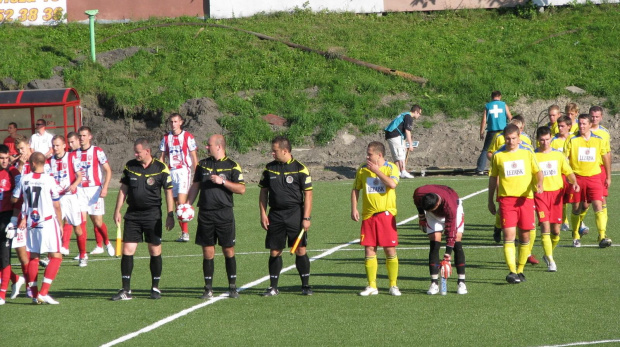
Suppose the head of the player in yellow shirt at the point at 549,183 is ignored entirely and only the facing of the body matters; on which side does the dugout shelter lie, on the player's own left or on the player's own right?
on the player's own right

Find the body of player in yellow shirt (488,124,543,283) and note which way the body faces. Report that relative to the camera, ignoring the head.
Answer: toward the camera

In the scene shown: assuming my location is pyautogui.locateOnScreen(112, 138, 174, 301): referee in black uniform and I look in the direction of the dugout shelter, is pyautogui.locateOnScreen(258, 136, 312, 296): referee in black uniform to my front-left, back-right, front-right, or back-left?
back-right

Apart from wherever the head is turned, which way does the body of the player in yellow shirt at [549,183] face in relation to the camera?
toward the camera

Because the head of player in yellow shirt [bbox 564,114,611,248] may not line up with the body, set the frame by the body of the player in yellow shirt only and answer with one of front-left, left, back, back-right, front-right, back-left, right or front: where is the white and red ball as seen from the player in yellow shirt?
front-right

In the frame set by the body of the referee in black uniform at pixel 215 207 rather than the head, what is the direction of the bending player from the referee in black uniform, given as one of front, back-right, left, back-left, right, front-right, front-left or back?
left

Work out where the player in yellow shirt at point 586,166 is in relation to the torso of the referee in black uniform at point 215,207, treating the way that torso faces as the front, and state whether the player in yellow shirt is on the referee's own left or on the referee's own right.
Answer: on the referee's own left

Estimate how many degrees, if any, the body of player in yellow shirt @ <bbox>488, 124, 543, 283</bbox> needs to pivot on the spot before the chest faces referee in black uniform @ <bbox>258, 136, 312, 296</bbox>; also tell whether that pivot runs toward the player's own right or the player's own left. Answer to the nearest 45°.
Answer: approximately 90° to the player's own right

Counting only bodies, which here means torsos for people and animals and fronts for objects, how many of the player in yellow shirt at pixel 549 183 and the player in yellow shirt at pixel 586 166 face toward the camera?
2

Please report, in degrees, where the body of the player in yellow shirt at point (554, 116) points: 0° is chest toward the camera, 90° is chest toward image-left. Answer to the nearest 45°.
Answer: approximately 45°
